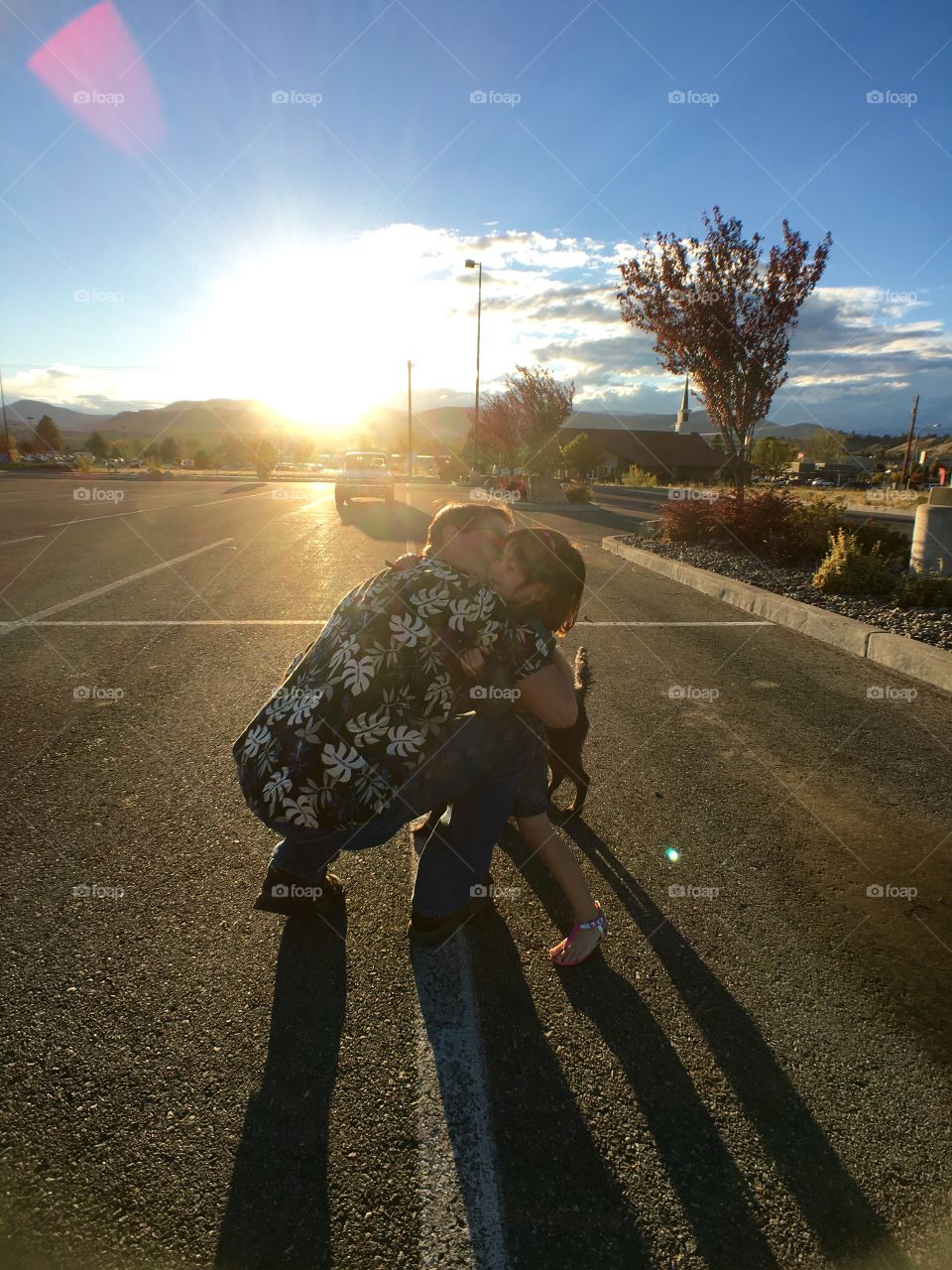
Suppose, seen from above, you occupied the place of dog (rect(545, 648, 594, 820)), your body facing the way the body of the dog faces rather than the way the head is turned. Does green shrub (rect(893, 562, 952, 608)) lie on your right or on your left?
on your right

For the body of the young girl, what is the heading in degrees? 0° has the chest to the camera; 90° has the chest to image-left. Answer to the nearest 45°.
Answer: approximately 90°

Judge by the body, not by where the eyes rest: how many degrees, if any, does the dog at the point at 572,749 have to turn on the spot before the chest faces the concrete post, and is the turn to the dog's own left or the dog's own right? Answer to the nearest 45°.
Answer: approximately 135° to the dog's own right

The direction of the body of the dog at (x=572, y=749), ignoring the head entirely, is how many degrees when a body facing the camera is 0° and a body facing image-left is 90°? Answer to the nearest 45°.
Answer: approximately 90°

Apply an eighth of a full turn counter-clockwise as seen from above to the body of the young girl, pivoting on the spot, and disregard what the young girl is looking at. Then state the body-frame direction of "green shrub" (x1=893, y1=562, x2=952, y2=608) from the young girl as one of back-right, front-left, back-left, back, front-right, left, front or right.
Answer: back

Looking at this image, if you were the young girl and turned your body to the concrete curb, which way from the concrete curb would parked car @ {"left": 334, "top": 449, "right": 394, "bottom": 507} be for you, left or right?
left

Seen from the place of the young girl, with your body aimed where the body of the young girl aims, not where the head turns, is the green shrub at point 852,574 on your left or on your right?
on your right

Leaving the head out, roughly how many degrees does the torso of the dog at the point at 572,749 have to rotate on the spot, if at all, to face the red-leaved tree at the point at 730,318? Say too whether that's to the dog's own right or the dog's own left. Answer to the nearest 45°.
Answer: approximately 90° to the dog's own right

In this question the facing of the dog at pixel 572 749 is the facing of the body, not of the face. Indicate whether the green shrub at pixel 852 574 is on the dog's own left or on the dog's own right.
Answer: on the dog's own right
